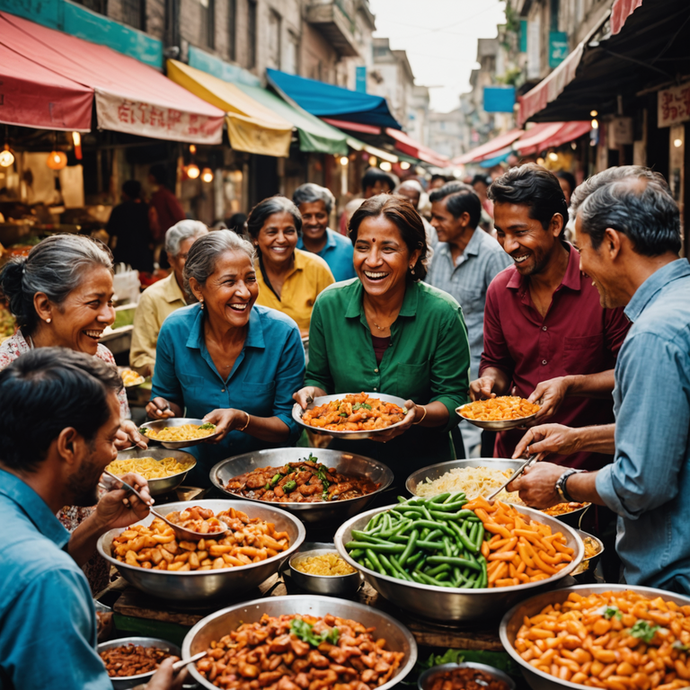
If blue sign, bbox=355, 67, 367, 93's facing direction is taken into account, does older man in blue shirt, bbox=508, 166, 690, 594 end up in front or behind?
in front

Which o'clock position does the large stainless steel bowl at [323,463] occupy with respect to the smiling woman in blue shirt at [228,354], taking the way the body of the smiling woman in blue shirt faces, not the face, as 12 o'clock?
The large stainless steel bowl is roughly at 11 o'clock from the smiling woman in blue shirt.

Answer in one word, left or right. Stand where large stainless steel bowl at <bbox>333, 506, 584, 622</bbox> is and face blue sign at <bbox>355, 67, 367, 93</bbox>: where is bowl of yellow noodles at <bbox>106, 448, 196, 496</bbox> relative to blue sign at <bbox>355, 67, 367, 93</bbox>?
left

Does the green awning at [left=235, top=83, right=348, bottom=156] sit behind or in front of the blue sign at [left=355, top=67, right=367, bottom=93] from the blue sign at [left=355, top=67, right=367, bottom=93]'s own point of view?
in front

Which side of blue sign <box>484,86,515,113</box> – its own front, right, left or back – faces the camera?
front

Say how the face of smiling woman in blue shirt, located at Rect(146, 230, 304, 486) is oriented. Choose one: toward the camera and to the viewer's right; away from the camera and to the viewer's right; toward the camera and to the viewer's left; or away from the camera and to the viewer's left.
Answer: toward the camera and to the viewer's right

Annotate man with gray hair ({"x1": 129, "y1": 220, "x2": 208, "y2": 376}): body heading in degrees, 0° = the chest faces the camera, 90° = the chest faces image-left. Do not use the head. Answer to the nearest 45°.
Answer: approximately 315°

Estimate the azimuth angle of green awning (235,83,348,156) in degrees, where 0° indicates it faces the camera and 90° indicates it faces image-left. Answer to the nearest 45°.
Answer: approximately 315°

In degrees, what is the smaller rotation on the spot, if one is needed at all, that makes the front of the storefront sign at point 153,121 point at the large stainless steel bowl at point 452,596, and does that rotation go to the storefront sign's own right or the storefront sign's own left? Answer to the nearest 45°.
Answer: approximately 45° to the storefront sign's own right

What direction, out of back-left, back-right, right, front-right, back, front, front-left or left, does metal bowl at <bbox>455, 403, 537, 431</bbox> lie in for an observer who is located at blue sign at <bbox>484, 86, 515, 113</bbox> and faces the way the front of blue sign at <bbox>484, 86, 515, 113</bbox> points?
front

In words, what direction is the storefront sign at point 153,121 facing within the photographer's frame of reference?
facing the viewer and to the right of the viewer
